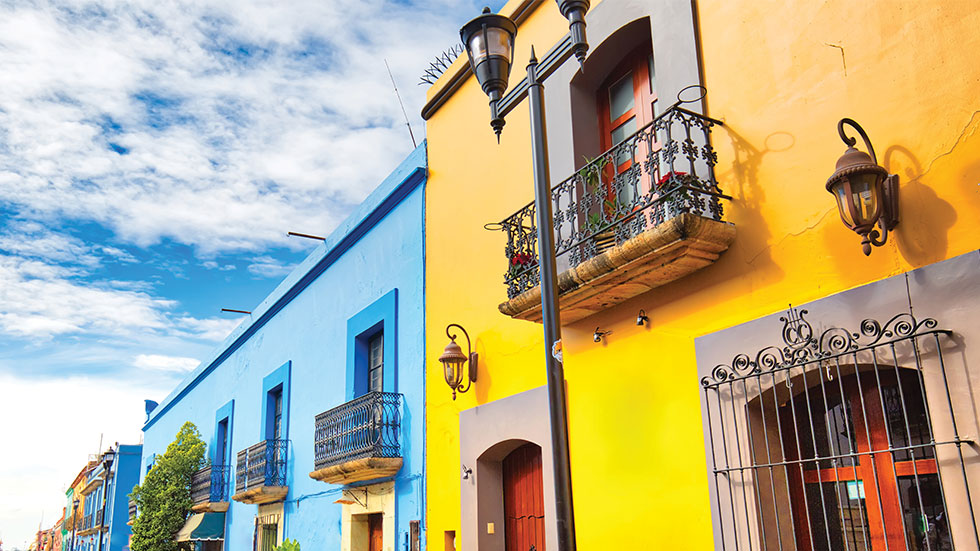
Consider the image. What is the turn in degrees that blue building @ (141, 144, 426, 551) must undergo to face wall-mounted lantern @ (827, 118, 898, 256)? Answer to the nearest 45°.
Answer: approximately 45° to its left

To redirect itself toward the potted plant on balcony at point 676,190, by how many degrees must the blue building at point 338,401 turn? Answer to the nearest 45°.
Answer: approximately 45° to its left

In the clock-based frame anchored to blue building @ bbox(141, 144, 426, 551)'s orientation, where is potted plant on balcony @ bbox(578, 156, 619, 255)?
The potted plant on balcony is roughly at 10 o'clock from the blue building.

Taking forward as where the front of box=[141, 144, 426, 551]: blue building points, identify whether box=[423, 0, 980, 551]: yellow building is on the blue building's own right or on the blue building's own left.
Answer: on the blue building's own left

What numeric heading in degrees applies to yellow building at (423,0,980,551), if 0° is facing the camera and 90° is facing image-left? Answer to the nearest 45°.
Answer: approximately 45°

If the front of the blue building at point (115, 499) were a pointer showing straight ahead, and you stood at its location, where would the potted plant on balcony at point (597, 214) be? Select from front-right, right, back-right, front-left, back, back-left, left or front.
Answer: front-left

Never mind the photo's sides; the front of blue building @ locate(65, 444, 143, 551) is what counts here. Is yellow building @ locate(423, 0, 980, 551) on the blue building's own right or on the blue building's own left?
on the blue building's own left

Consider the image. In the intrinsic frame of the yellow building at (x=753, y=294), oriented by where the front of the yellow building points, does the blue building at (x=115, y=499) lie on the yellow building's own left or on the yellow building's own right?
on the yellow building's own right

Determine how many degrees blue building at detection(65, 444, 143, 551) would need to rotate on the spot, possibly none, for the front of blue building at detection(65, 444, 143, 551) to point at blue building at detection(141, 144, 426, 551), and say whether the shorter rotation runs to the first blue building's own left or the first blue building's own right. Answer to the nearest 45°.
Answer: approximately 45° to the first blue building's own left

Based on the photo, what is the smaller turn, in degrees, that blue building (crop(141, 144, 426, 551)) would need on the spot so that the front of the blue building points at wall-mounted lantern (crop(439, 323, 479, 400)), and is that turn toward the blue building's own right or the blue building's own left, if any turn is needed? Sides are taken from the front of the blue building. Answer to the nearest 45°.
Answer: approximately 45° to the blue building's own left

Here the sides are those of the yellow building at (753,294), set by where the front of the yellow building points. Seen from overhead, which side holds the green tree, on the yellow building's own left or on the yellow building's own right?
on the yellow building's own right
